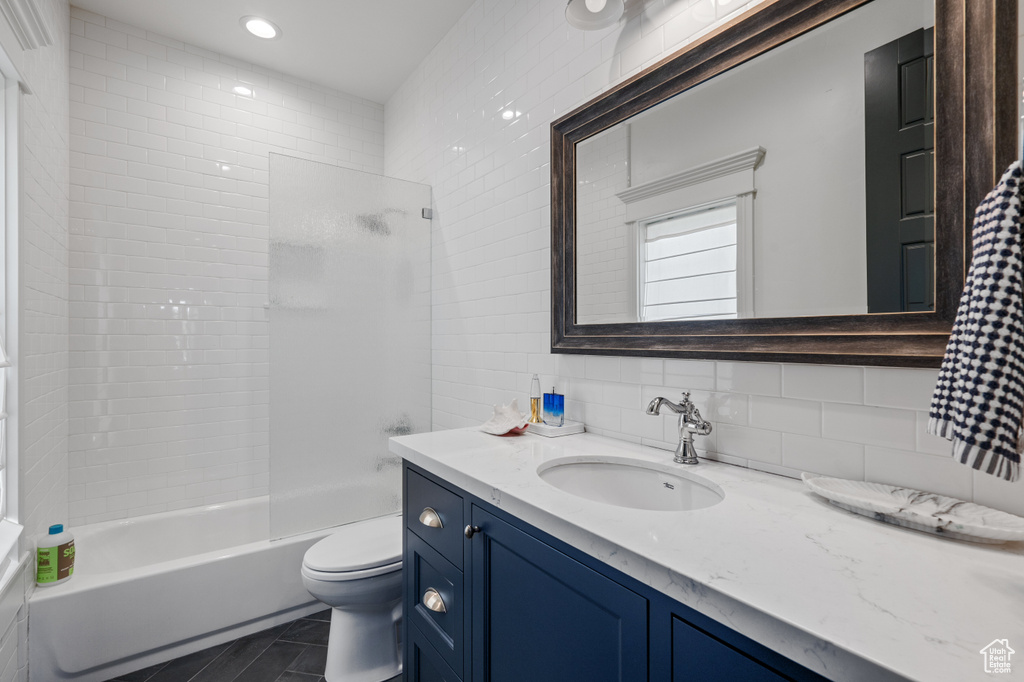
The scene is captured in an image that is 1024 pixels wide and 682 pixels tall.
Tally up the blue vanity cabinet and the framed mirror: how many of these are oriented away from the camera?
0

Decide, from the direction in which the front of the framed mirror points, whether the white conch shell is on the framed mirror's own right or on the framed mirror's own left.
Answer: on the framed mirror's own right

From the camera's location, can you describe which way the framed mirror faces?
facing the viewer and to the left of the viewer

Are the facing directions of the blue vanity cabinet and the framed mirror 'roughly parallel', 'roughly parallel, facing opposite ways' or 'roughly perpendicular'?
roughly parallel

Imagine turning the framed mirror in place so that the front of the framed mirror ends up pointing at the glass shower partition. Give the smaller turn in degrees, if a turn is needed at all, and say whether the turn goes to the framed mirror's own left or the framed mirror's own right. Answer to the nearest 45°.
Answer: approximately 45° to the framed mirror's own right

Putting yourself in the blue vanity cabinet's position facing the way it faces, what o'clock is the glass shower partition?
The glass shower partition is roughly at 3 o'clock from the blue vanity cabinet.
